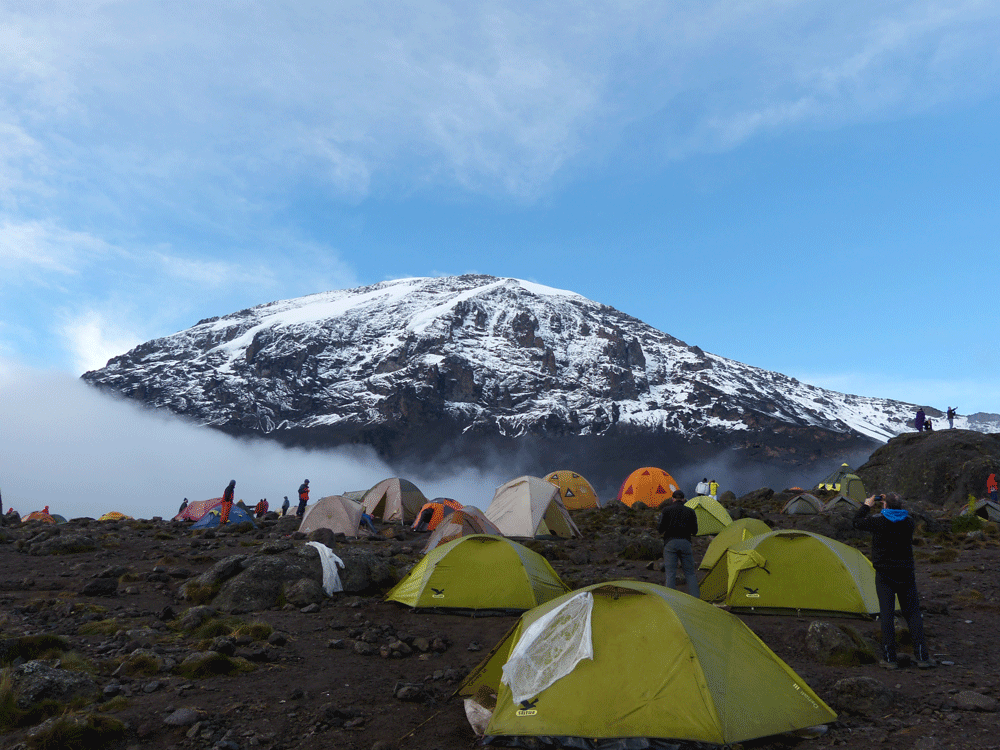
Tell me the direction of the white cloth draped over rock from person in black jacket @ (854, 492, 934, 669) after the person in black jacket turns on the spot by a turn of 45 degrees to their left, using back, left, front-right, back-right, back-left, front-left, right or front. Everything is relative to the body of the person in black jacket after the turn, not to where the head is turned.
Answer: front

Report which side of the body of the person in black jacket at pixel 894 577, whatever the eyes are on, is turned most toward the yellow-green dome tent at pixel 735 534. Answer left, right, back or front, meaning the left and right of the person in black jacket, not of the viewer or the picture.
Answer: front

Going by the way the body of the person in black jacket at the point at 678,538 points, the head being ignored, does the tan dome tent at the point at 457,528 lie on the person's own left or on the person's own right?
on the person's own left

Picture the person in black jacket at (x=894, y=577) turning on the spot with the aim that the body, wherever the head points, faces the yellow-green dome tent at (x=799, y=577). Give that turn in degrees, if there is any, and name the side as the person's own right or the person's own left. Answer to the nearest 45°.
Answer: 0° — they already face it

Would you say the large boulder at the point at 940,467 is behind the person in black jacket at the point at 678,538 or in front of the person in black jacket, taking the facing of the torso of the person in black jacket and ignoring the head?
in front

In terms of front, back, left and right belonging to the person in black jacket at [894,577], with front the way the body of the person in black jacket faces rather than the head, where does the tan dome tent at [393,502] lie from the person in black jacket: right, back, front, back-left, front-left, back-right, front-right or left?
front

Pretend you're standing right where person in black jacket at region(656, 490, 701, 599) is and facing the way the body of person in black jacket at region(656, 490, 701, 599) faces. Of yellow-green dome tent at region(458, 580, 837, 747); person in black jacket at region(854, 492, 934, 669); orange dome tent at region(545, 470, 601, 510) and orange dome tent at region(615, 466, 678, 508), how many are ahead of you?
2

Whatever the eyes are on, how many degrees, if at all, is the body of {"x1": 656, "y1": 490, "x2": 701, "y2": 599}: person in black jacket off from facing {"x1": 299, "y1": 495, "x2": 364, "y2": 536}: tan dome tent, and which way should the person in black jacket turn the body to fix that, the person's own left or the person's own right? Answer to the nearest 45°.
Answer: approximately 45° to the person's own left

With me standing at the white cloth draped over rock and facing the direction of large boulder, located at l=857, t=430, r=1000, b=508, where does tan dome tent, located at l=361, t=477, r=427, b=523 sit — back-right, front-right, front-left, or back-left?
front-left

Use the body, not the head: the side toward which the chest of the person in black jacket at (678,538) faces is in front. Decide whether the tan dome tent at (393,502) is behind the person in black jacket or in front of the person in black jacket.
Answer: in front

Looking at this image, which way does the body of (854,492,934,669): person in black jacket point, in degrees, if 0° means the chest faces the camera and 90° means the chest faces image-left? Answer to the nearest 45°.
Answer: approximately 135°

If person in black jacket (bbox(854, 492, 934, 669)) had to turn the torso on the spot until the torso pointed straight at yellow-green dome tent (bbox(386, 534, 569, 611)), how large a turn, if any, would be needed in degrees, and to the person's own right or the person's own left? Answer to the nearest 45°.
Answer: approximately 45° to the person's own left

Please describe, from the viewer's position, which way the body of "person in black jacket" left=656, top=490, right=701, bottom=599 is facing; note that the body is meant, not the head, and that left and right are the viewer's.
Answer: facing away from the viewer

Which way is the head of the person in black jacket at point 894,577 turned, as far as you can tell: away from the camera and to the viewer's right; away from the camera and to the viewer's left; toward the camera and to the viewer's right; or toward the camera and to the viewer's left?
away from the camera and to the viewer's left

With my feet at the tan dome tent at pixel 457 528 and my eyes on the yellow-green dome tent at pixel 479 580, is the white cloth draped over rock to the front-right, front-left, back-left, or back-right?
front-right

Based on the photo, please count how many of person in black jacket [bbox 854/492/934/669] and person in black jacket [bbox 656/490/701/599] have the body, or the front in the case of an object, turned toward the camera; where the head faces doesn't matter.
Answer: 0
